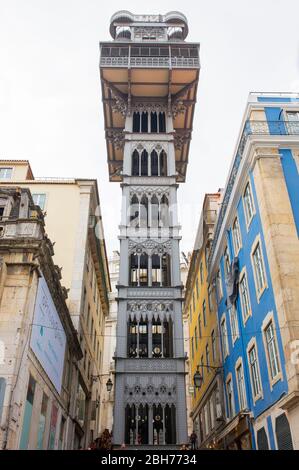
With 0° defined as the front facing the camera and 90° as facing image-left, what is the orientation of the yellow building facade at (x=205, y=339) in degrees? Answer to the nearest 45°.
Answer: approximately 90°

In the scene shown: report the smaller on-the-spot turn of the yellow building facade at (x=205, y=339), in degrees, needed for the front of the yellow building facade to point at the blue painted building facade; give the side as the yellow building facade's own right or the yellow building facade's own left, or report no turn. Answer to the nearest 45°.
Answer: approximately 90° to the yellow building facade's own left
